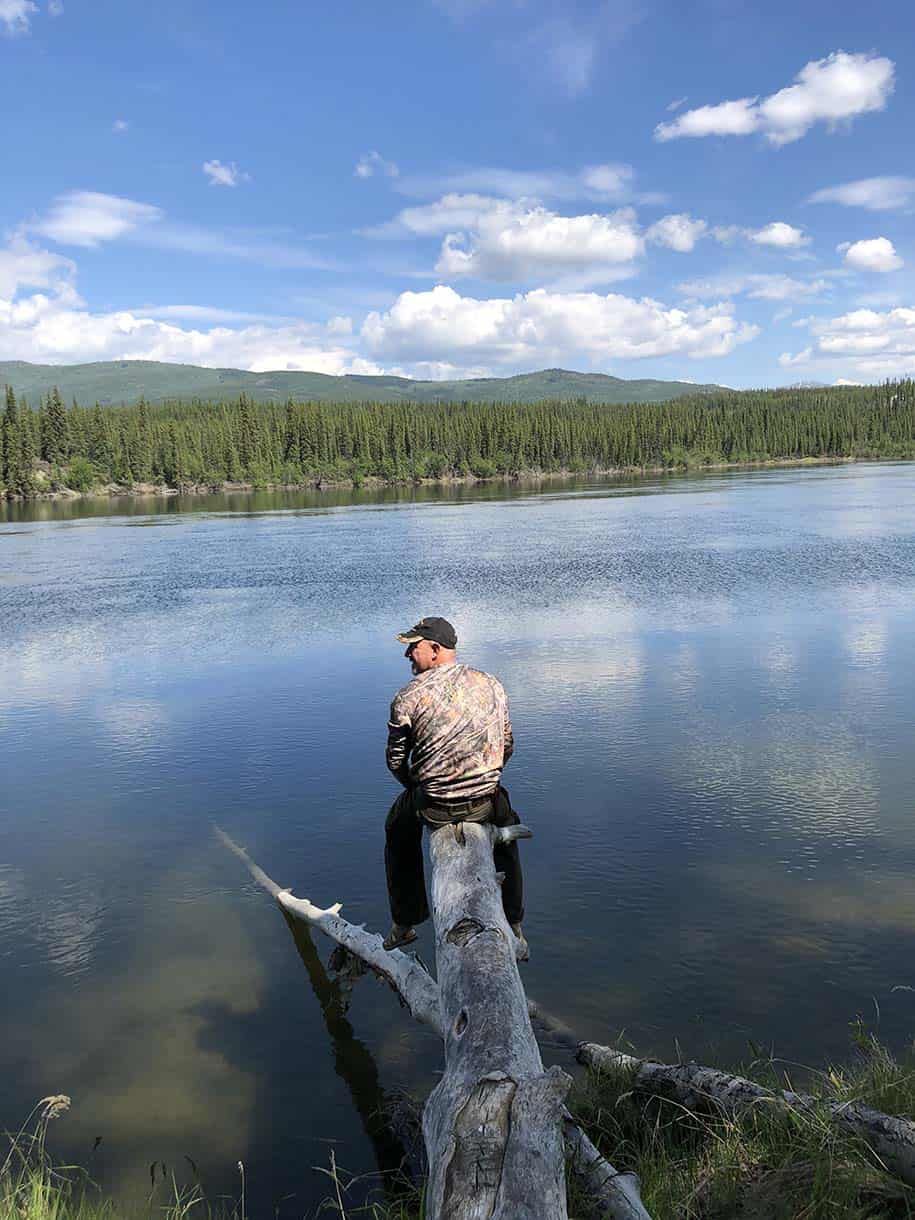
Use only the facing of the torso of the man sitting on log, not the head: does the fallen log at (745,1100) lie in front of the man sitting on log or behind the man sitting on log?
behind

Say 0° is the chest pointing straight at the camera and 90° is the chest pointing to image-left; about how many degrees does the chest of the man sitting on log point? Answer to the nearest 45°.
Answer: approximately 180°
